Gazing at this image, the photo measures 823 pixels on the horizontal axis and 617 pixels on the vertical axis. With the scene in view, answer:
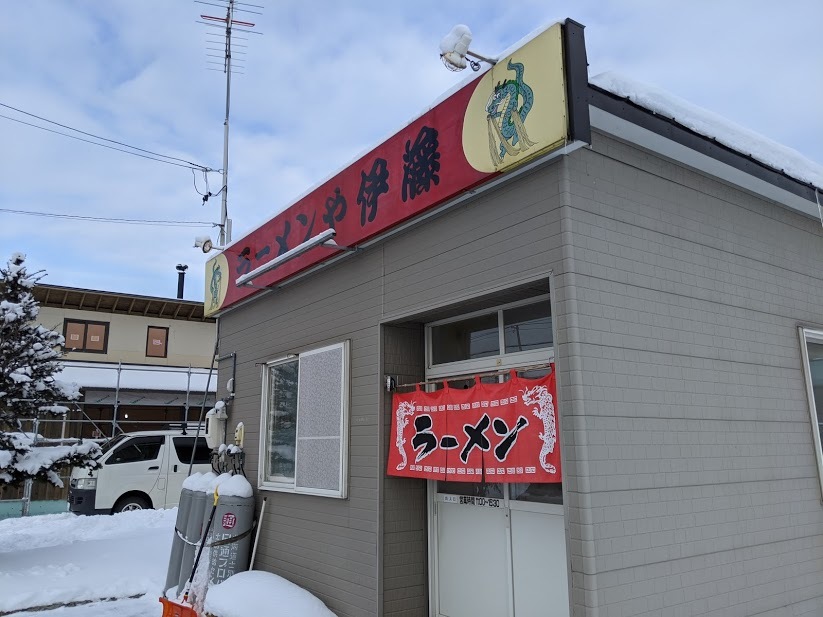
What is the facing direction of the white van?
to the viewer's left

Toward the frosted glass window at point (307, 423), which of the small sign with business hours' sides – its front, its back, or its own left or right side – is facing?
right

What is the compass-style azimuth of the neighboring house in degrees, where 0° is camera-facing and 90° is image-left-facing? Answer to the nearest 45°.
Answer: approximately 0°

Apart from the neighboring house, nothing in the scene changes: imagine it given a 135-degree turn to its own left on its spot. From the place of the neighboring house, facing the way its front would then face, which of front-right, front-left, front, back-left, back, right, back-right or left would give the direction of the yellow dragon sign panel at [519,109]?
back-right

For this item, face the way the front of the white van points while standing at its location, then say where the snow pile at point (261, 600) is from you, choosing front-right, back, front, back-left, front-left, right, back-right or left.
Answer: left

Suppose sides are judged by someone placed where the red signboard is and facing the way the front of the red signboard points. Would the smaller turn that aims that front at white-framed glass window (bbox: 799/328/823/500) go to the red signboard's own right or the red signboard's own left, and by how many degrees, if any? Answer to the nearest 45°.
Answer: approximately 135° to the red signboard's own left

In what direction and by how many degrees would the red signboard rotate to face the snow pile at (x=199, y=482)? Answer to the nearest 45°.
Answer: approximately 90° to its right

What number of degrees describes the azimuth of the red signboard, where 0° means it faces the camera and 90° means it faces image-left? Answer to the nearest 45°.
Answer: approximately 45°

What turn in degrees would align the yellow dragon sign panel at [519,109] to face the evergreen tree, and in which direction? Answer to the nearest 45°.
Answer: approximately 90° to its right

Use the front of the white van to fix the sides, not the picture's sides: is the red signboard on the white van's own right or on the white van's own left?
on the white van's own left

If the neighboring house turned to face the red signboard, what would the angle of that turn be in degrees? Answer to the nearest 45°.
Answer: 0° — it already faces it

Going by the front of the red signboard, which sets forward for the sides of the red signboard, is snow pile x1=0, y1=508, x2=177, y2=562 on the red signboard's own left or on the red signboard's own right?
on the red signboard's own right
